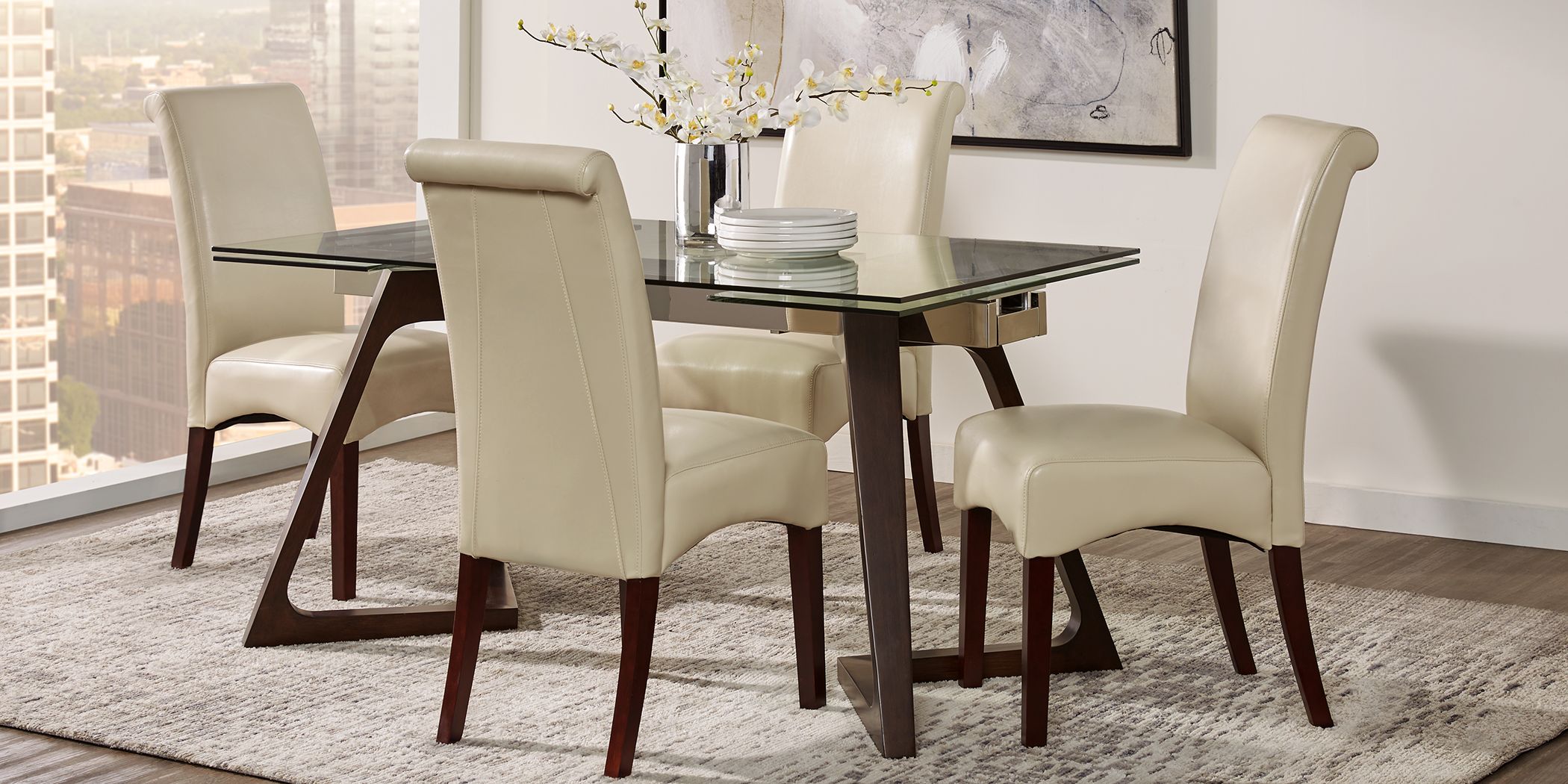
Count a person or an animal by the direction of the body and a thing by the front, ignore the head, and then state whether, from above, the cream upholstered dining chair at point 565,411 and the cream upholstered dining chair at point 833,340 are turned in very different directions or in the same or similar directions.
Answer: very different directions

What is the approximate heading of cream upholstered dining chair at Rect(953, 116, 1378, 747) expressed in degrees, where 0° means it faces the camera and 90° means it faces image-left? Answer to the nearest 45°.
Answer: approximately 45°

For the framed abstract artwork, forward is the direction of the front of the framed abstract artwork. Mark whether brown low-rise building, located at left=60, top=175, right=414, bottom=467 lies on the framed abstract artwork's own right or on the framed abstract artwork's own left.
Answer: on the framed abstract artwork's own right

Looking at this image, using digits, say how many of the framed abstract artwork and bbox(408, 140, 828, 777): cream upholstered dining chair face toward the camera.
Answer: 1

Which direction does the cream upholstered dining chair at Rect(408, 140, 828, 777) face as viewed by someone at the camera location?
facing away from the viewer and to the right of the viewer

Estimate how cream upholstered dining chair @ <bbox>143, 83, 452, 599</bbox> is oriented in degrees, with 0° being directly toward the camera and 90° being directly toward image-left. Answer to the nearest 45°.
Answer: approximately 315°

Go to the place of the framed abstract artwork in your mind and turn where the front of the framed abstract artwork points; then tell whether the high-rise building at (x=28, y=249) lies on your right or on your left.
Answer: on your right
